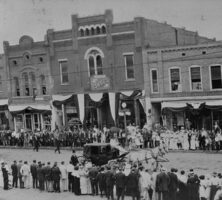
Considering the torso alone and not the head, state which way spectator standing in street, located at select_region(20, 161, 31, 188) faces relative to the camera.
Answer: away from the camera

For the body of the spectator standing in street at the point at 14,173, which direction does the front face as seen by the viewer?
away from the camera

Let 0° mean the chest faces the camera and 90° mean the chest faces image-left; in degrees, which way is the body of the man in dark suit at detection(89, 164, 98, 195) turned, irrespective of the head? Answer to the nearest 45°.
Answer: approximately 180°

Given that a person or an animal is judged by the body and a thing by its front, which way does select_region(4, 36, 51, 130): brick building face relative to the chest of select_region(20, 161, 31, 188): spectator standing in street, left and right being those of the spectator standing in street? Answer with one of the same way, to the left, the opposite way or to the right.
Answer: the opposite way

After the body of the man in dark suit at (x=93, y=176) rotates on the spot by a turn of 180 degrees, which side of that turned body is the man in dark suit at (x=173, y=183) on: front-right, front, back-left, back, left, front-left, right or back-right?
front-left

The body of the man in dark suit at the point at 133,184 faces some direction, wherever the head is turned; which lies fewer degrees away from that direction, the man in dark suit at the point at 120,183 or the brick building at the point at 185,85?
the brick building

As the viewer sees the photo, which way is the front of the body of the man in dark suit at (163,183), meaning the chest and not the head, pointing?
away from the camera

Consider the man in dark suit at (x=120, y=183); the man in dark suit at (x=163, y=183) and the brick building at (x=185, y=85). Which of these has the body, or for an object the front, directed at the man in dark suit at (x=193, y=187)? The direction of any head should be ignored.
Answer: the brick building

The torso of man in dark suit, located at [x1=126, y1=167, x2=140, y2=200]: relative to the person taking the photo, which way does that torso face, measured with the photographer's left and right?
facing away from the viewer

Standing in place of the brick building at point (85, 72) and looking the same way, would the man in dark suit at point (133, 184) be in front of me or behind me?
in front

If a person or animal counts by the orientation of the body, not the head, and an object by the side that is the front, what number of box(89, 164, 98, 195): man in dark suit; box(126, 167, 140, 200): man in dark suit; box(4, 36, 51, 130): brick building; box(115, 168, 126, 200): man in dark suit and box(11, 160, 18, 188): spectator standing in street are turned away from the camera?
4

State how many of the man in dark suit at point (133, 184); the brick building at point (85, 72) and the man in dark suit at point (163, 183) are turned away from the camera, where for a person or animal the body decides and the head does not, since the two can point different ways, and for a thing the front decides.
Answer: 2
